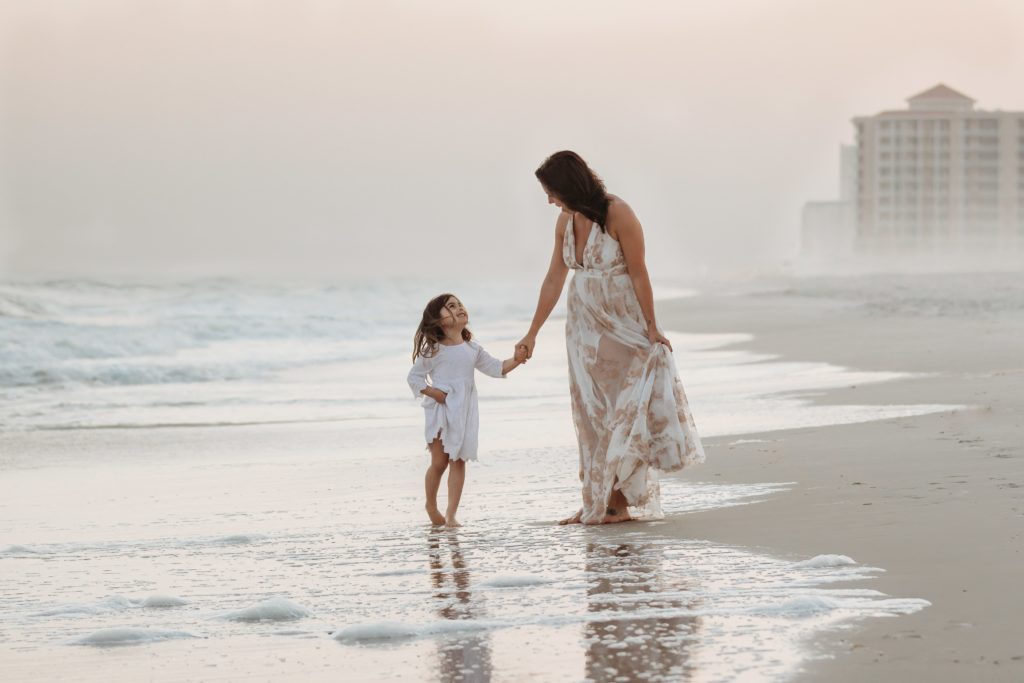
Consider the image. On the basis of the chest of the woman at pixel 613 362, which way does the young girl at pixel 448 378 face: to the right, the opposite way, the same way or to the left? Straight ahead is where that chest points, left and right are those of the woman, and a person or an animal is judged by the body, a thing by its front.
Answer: to the left

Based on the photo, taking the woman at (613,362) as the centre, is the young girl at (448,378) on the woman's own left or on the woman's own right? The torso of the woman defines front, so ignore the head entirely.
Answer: on the woman's own right

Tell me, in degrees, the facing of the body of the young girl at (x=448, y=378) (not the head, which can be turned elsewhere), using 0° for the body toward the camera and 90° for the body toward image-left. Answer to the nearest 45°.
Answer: approximately 315°

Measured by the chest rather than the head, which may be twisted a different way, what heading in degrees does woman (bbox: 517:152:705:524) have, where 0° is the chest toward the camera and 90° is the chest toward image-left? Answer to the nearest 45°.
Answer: approximately 45°
